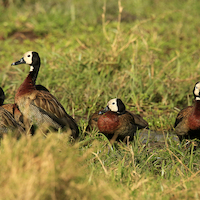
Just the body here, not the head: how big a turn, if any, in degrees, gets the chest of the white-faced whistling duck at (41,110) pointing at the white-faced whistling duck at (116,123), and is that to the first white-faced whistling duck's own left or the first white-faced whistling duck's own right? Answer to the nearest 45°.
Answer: approximately 180°

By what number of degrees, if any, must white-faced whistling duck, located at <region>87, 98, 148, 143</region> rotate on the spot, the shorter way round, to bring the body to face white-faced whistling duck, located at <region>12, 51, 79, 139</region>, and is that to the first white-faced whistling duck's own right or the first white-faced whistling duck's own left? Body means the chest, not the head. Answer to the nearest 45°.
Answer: approximately 45° to the first white-faced whistling duck's own right

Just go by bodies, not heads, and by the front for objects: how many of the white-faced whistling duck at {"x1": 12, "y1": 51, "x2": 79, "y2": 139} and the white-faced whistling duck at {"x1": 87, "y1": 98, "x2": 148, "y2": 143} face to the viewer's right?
0

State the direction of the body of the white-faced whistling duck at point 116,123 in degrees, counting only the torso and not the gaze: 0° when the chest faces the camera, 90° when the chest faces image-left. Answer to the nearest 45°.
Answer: approximately 45°

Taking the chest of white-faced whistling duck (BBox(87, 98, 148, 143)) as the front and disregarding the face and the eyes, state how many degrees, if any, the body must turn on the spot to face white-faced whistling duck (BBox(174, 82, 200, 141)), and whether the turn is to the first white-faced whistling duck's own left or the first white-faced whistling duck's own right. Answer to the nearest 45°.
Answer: approximately 135° to the first white-faced whistling duck's own left

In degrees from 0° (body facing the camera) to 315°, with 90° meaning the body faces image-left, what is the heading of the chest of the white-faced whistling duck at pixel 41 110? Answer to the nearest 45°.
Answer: approximately 90°

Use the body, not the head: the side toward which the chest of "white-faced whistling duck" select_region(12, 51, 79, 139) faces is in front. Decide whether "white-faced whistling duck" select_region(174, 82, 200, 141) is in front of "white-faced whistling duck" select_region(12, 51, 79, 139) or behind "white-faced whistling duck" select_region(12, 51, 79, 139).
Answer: behind
